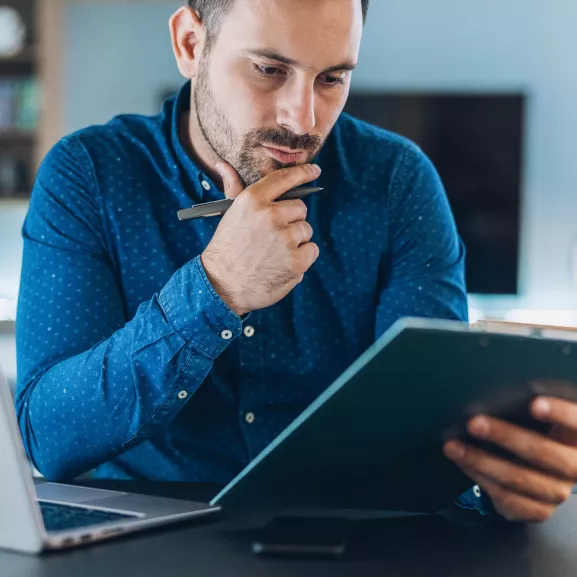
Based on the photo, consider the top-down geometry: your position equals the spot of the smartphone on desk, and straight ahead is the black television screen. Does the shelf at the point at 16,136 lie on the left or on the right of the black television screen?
left

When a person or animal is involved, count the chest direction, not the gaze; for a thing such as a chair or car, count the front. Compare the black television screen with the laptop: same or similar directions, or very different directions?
very different directions

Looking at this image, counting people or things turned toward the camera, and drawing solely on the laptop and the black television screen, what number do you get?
1

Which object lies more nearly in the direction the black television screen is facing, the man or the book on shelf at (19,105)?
the man

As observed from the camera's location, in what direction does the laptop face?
facing away from the viewer and to the right of the viewer

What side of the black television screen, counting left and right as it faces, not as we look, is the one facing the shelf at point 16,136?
right

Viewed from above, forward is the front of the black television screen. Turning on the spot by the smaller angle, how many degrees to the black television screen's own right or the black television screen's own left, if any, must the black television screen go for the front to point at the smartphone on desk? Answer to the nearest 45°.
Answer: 0° — it already faces it

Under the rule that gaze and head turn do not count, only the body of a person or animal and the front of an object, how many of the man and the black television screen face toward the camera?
2

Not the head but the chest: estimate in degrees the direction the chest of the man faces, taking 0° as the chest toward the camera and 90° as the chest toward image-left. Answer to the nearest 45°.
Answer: approximately 0°

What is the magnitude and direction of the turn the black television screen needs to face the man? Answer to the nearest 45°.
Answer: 0° — it already faces them
